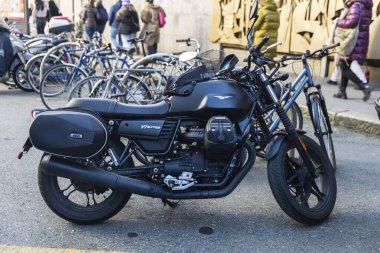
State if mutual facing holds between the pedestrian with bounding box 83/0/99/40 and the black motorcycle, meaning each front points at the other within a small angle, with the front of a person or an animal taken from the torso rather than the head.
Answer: no

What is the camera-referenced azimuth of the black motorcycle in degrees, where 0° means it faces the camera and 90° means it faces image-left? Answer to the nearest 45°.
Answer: approximately 270°

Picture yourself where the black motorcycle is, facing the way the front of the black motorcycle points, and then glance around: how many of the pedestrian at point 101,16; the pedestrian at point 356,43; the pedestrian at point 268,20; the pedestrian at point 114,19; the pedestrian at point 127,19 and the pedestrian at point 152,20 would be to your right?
0

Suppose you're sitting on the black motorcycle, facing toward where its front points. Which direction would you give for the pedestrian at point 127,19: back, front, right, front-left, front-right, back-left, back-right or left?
left

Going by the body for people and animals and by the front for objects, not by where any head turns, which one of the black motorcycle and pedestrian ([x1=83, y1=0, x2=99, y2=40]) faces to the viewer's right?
the black motorcycle

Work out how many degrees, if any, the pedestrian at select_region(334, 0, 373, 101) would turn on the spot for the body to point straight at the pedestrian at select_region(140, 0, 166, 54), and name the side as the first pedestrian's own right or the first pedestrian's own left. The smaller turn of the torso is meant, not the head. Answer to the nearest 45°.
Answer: approximately 45° to the first pedestrian's own right

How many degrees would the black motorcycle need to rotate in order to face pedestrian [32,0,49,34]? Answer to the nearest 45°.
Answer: approximately 90° to its left

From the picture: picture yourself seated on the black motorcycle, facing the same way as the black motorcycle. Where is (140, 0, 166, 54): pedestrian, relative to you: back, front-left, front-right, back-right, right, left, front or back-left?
left

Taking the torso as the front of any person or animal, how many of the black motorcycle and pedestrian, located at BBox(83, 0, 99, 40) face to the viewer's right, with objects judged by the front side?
1

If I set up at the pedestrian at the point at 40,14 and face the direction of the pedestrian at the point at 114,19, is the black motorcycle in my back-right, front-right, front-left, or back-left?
front-right

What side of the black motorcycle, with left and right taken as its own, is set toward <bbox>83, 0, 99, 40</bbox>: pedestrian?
left

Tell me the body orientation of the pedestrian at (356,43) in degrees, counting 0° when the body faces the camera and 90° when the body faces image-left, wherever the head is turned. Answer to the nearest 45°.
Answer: approximately 90°

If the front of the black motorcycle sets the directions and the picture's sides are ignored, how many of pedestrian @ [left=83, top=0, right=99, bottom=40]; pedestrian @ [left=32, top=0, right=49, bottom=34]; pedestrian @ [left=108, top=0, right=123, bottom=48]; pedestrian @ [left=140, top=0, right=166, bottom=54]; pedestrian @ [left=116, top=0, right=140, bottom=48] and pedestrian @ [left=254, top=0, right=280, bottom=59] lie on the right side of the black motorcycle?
0

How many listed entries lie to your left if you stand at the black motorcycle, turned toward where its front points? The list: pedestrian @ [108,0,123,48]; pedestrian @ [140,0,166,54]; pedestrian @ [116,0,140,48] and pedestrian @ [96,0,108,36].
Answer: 4

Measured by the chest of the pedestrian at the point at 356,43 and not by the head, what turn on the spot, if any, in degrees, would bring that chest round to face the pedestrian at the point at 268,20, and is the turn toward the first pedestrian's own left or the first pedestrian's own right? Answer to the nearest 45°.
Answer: approximately 45° to the first pedestrian's own right

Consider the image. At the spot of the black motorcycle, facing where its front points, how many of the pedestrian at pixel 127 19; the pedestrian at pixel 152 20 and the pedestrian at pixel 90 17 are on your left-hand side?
3
